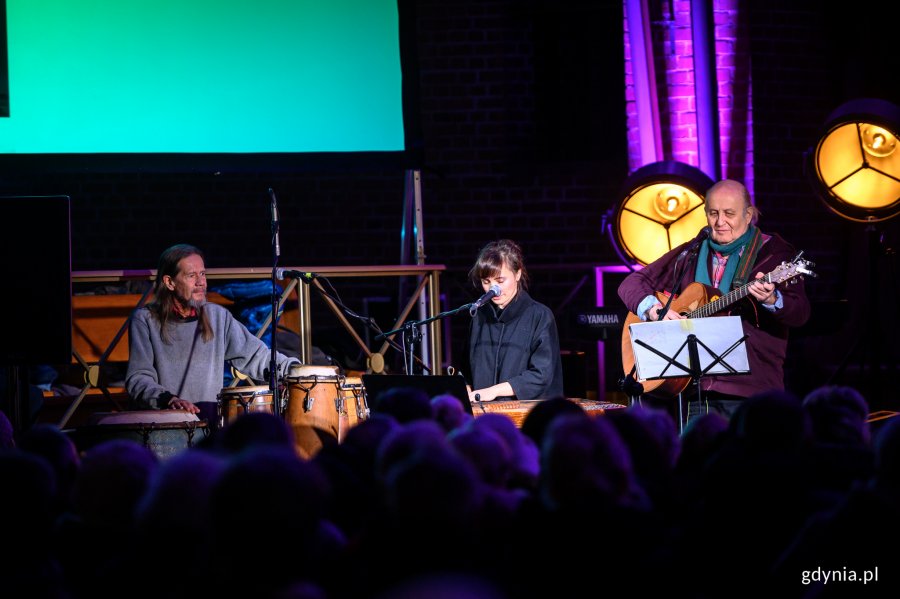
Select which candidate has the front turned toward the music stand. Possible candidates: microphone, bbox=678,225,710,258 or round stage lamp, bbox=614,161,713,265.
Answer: the round stage lamp

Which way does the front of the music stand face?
away from the camera

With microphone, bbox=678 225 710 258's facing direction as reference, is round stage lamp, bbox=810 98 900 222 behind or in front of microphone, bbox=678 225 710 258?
in front

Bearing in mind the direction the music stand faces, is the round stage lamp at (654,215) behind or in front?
in front

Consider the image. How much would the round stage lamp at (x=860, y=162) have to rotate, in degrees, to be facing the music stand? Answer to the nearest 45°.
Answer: approximately 45° to its right

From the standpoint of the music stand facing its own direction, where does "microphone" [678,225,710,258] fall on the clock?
The microphone is roughly at 12 o'clock from the music stand.

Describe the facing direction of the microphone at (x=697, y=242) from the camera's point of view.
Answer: facing to the right of the viewer

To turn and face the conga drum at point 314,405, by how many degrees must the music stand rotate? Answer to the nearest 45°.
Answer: approximately 90° to its left

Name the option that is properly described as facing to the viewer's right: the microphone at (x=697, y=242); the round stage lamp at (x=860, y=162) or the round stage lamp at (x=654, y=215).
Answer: the microphone

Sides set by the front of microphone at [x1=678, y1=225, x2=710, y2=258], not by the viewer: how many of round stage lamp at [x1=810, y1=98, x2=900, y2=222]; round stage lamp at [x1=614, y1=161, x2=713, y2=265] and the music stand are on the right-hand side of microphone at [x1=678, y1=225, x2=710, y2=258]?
1

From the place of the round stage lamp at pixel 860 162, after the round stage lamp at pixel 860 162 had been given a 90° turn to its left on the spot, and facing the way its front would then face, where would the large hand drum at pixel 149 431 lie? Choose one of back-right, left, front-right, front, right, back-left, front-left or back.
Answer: back-right

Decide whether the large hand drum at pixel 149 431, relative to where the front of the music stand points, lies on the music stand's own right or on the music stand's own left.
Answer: on the music stand's own left

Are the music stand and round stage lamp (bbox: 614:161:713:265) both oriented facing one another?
yes
